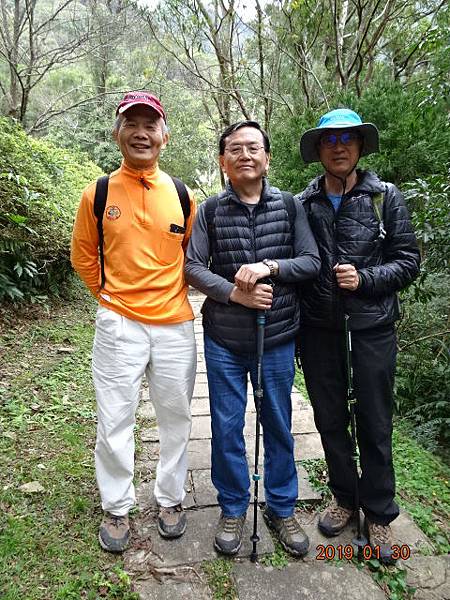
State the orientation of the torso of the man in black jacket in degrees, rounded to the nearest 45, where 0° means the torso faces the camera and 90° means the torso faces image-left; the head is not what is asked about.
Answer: approximately 0°

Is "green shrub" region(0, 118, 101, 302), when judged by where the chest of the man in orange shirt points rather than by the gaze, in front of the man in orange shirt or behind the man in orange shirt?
behind

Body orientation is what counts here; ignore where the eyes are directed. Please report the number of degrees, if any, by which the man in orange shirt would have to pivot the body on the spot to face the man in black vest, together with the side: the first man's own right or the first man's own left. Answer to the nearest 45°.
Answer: approximately 90° to the first man's own left

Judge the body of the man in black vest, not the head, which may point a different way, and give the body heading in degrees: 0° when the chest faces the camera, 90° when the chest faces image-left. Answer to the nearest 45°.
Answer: approximately 0°

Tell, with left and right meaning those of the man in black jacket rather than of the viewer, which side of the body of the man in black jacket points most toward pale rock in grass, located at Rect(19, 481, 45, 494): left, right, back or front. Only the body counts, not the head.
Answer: right

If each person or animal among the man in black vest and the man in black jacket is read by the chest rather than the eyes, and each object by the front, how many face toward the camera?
2

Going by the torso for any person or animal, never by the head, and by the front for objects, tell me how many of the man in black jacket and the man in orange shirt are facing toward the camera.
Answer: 2

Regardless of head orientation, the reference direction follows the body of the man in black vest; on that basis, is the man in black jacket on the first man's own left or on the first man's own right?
on the first man's own left

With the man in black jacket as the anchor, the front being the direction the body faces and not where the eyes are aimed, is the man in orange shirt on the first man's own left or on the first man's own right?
on the first man's own right

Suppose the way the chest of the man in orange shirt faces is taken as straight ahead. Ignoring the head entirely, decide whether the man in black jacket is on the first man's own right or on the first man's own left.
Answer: on the first man's own left
